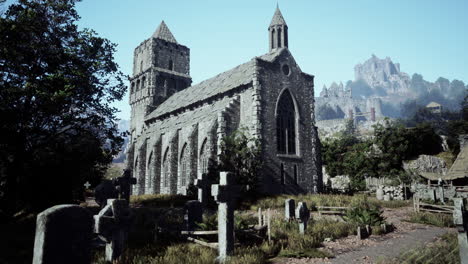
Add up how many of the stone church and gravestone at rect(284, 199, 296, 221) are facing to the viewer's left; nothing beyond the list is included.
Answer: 0

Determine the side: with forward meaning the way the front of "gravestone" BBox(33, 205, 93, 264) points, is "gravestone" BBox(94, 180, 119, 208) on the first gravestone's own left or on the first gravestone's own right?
on the first gravestone's own left

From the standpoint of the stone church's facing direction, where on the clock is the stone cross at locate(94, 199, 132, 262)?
The stone cross is roughly at 2 o'clock from the stone church.

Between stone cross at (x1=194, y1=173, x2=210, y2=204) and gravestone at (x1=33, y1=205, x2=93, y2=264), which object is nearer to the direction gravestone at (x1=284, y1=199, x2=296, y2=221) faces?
the gravestone

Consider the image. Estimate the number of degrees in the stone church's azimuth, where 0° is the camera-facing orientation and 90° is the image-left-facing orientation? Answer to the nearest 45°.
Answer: approximately 315°

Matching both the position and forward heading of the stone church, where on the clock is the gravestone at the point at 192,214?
The gravestone is roughly at 2 o'clock from the stone church.

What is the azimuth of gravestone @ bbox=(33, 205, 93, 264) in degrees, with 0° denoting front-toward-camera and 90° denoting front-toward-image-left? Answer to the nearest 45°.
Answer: approximately 315°

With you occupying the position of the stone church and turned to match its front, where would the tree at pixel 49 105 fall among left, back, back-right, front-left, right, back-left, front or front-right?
right

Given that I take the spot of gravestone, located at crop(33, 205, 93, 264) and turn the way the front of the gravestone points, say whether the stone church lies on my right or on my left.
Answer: on my left
